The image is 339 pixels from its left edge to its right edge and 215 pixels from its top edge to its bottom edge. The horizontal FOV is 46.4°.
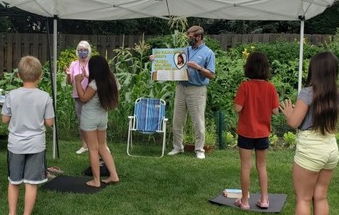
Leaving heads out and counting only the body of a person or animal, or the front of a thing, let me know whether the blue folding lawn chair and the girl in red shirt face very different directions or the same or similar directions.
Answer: very different directions

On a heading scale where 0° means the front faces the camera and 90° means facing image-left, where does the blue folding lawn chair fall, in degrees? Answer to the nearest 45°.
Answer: approximately 0°

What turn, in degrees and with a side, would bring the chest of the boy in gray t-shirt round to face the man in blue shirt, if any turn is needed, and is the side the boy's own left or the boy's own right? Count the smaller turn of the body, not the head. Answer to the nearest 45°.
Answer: approximately 45° to the boy's own right

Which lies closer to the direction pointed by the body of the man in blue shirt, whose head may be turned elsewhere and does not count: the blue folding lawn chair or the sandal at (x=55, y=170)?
the sandal

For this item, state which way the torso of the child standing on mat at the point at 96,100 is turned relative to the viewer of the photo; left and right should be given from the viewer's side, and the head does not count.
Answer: facing away from the viewer and to the left of the viewer

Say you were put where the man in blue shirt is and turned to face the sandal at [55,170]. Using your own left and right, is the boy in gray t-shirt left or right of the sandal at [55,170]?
left

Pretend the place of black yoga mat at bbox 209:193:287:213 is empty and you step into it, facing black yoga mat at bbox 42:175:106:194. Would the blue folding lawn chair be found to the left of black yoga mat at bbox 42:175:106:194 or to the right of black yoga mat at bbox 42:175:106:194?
right

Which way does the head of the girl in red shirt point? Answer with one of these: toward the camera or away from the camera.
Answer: away from the camera

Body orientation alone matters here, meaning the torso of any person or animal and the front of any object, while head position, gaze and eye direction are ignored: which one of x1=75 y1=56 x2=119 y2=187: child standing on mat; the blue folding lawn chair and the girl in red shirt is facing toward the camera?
the blue folding lawn chair

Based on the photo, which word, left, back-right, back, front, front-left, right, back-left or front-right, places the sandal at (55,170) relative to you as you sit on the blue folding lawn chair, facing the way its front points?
front-right

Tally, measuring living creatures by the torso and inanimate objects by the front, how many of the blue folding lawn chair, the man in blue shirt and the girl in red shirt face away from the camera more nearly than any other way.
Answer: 1

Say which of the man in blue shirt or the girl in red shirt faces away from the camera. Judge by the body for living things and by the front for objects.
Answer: the girl in red shirt

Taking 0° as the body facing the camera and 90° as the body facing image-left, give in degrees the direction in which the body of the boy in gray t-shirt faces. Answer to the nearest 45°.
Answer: approximately 180°

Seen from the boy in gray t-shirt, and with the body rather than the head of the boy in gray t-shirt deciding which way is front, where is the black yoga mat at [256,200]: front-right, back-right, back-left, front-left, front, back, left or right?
right

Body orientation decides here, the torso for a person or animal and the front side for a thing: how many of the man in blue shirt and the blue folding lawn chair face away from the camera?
0
